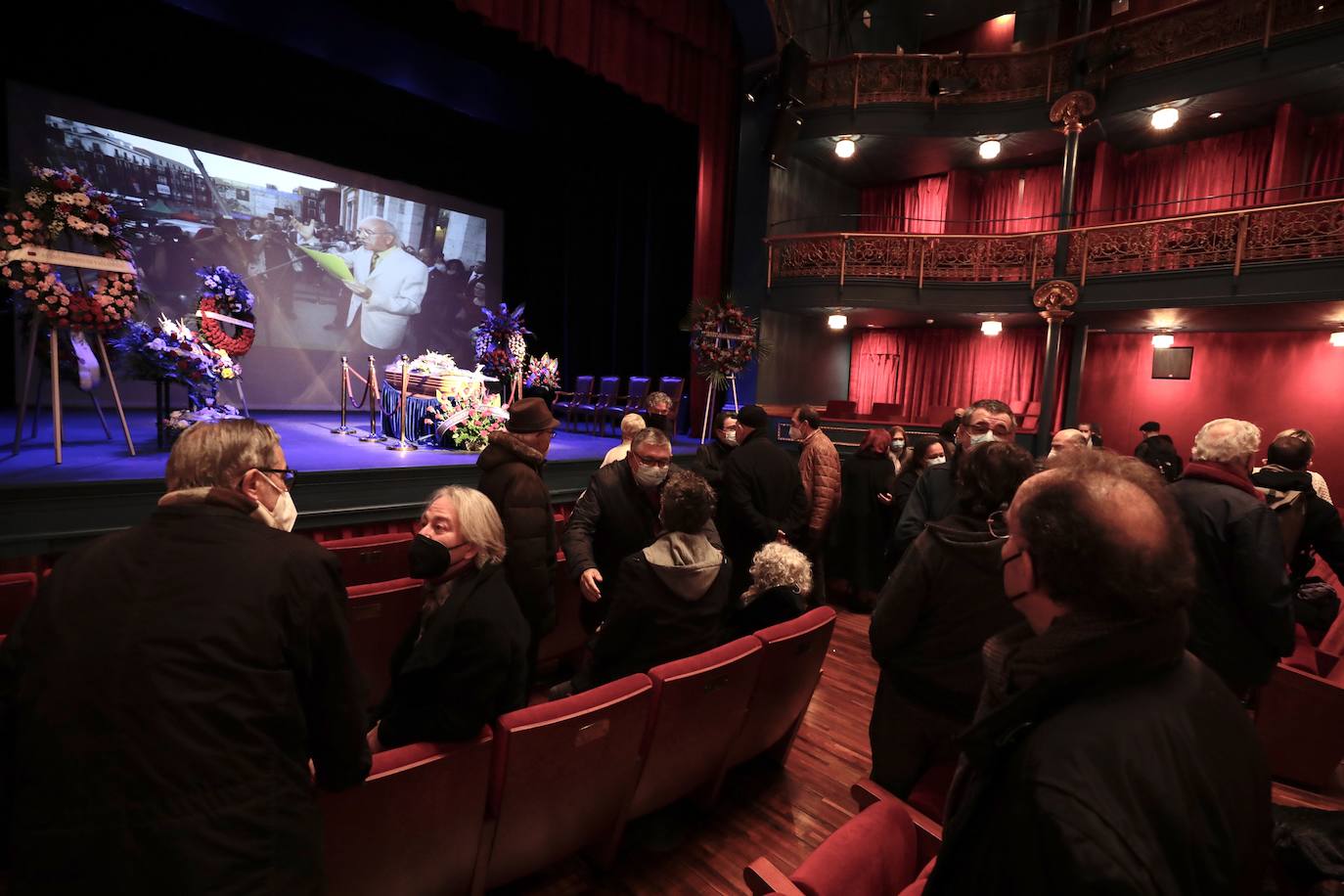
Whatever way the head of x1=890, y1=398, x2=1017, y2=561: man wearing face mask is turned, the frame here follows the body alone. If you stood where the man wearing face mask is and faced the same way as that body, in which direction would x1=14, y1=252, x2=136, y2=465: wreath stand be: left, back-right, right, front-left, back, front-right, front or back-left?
right

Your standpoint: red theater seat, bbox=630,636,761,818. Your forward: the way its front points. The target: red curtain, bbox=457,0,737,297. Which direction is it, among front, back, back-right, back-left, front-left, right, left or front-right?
front-right

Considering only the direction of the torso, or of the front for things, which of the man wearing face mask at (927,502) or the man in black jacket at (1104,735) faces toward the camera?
the man wearing face mask

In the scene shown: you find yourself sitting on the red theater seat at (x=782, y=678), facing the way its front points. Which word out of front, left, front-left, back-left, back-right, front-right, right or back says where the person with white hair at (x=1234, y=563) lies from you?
back-right

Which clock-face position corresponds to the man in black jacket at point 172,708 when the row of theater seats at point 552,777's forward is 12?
The man in black jacket is roughly at 9 o'clock from the row of theater seats.

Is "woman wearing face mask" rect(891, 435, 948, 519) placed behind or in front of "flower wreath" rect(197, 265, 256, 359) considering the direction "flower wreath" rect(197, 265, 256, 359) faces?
in front

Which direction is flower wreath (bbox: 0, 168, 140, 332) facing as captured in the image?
toward the camera

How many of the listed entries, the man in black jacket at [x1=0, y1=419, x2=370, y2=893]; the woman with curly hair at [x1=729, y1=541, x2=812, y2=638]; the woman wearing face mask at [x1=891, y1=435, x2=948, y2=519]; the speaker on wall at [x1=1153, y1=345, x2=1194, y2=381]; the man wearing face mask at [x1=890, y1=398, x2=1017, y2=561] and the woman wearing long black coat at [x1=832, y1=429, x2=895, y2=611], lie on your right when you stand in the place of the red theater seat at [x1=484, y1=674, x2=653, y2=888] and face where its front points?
5

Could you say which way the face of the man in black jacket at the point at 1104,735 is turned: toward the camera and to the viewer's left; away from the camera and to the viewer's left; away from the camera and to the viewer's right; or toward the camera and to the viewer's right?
away from the camera and to the viewer's left

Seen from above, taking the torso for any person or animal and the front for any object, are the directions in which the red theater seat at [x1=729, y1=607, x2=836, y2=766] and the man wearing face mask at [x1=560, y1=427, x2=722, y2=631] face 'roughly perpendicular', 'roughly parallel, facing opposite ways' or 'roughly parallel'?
roughly parallel, facing opposite ways

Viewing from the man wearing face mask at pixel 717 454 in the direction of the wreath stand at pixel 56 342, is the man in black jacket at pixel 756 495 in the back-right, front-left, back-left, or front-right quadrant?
back-left

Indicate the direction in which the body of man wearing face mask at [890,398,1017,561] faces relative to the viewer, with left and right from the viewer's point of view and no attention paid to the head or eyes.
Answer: facing the viewer

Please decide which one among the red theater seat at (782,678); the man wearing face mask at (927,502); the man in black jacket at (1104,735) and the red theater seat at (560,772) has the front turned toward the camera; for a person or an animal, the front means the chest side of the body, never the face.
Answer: the man wearing face mask

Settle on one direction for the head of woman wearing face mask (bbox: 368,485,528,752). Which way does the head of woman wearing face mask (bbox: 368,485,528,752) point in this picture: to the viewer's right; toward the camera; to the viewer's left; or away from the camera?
to the viewer's left

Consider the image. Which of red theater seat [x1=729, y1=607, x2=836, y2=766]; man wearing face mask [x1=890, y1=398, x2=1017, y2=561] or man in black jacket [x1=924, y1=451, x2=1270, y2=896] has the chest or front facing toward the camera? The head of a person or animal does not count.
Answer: the man wearing face mask

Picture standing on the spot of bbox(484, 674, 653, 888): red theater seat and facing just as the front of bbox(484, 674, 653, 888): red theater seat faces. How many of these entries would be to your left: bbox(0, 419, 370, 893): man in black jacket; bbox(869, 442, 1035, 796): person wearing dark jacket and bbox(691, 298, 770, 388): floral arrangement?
1

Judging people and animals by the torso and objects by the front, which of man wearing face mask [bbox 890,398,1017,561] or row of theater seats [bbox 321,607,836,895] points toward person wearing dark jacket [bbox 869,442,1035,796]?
the man wearing face mask

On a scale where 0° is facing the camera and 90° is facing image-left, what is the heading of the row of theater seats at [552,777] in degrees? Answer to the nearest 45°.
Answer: approximately 135°

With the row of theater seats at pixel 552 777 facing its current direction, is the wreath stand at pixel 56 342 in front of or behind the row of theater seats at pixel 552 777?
in front

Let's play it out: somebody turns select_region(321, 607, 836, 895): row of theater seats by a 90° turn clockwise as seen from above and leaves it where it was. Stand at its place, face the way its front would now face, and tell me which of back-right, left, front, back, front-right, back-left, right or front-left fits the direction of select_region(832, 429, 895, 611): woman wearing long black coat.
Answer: front
